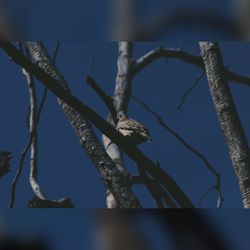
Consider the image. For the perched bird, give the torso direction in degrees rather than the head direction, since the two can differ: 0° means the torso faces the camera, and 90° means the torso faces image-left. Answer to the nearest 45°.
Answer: approximately 90°
